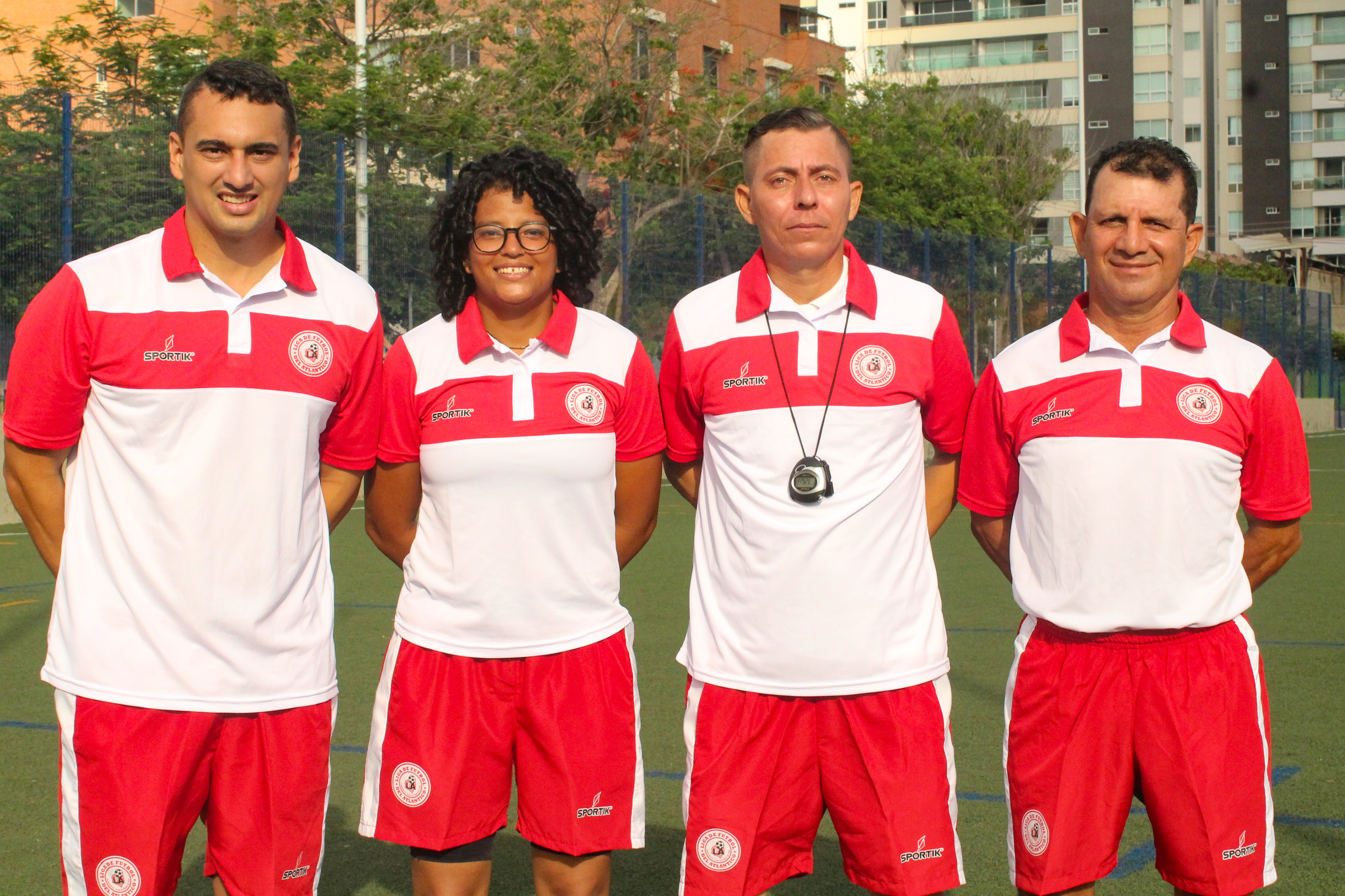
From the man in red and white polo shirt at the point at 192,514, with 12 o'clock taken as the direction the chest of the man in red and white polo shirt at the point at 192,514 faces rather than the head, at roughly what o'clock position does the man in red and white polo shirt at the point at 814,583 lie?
the man in red and white polo shirt at the point at 814,583 is roughly at 9 o'clock from the man in red and white polo shirt at the point at 192,514.

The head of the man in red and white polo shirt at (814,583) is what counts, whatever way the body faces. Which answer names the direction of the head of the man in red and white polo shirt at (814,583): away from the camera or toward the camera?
toward the camera

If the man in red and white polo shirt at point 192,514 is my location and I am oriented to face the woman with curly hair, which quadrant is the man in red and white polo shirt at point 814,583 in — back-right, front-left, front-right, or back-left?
front-right

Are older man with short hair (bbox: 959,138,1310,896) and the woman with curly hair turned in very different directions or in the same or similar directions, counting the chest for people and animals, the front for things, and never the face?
same or similar directions

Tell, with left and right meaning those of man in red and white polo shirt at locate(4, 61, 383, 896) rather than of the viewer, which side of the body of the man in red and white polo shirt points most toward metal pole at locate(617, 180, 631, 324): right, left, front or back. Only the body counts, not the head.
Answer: back

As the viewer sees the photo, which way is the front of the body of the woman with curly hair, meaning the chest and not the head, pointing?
toward the camera

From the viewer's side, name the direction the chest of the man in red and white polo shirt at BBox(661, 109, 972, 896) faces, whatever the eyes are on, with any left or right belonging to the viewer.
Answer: facing the viewer

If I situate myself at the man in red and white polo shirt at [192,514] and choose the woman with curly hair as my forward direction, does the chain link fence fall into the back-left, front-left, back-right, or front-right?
front-left

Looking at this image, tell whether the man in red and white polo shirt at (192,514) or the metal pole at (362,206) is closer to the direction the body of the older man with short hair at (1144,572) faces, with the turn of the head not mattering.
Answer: the man in red and white polo shirt

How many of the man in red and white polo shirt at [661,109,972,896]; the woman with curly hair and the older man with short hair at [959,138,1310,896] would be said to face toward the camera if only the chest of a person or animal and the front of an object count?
3
